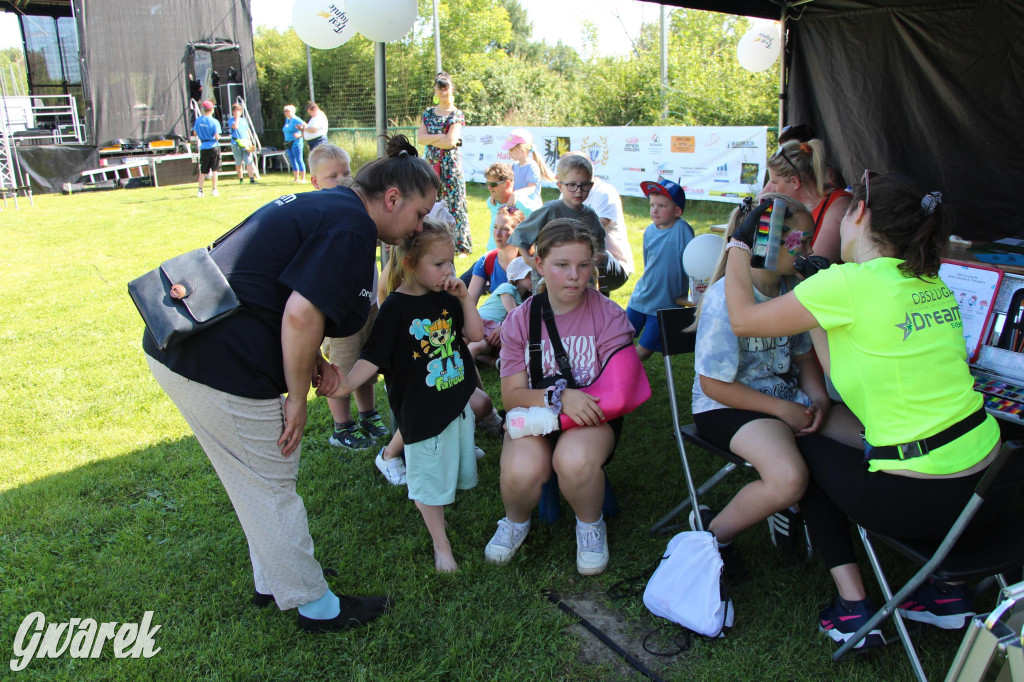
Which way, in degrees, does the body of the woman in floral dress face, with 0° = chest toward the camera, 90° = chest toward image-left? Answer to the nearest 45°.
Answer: approximately 0°

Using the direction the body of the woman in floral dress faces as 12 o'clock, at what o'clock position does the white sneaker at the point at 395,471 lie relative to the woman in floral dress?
The white sneaker is roughly at 12 o'clock from the woman in floral dress.

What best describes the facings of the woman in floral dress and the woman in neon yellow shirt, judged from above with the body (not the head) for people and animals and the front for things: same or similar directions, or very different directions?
very different directions

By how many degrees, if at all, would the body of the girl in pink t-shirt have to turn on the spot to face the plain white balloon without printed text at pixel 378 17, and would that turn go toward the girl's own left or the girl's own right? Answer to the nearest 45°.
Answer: approximately 135° to the girl's own right

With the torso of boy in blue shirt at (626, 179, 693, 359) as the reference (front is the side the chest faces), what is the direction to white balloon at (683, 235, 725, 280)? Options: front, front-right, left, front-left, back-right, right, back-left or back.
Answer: front-left

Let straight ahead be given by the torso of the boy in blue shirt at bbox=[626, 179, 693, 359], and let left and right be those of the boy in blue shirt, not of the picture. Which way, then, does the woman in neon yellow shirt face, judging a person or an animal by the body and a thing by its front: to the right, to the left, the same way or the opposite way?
to the right

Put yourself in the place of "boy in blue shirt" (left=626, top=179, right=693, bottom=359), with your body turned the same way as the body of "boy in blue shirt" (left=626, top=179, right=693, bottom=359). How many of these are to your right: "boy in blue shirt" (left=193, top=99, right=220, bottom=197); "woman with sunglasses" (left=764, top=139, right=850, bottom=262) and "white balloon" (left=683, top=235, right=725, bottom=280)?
1

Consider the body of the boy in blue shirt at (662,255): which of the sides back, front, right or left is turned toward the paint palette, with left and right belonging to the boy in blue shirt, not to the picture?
left

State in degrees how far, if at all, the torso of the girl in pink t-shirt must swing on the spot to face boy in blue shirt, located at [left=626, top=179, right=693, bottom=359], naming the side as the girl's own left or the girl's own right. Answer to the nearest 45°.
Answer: approximately 180°

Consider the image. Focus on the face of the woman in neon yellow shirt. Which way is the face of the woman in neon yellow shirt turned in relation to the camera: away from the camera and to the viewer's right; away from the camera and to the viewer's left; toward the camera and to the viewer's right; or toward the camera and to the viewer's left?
away from the camera and to the viewer's left

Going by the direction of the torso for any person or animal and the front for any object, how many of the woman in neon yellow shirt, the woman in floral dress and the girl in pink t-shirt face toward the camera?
2
